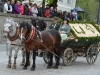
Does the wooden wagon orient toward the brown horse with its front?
yes

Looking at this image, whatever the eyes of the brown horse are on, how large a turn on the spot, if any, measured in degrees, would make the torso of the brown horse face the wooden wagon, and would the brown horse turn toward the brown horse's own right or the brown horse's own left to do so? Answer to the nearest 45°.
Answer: approximately 180°

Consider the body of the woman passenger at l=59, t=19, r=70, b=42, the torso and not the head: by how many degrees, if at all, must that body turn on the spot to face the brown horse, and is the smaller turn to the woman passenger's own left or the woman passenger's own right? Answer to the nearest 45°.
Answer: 0° — they already face it

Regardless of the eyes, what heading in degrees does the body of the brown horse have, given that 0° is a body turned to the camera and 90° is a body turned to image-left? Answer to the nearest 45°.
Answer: approximately 45°

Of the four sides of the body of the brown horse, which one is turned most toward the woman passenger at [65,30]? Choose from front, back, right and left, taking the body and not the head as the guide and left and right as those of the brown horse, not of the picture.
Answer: back
